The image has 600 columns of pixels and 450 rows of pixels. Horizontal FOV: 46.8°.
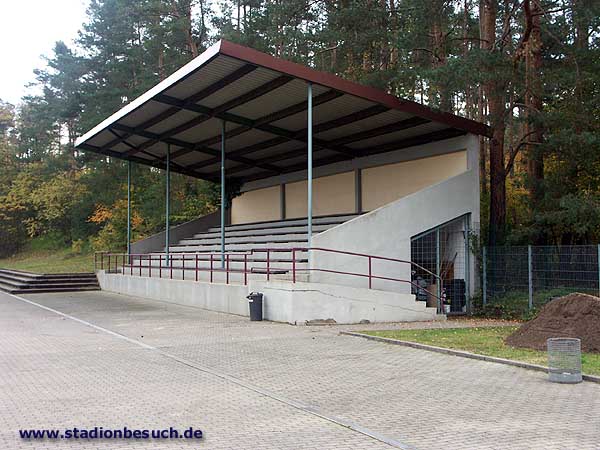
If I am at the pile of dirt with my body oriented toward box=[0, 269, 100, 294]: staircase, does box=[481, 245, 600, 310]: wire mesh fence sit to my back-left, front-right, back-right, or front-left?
front-right

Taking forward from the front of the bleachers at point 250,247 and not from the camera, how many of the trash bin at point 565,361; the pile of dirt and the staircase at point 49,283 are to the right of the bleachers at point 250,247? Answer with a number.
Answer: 1

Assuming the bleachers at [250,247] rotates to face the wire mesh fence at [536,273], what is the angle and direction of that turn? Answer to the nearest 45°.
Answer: approximately 90° to its left

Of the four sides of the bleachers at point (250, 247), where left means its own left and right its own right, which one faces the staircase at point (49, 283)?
right

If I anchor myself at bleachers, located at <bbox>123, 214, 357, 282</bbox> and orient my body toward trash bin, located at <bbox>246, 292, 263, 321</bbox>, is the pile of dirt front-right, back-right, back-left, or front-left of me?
front-left

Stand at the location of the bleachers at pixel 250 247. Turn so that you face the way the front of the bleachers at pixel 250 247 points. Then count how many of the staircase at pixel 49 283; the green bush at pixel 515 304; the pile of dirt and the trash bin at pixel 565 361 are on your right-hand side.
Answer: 1

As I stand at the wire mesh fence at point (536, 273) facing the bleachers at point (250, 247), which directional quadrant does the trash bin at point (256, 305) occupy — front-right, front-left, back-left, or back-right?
front-left

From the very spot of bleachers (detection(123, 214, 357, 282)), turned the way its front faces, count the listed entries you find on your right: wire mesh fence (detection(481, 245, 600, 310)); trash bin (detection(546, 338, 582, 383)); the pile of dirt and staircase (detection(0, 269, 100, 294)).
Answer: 1

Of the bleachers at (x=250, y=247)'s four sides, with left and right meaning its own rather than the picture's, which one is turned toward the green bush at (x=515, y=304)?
left

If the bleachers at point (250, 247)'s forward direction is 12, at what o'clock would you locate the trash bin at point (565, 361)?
The trash bin is roughly at 10 o'clock from the bleachers.

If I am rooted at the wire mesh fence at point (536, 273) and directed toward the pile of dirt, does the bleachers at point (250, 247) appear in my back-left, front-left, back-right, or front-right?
back-right

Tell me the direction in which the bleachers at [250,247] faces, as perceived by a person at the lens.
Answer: facing the viewer and to the left of the viewer
